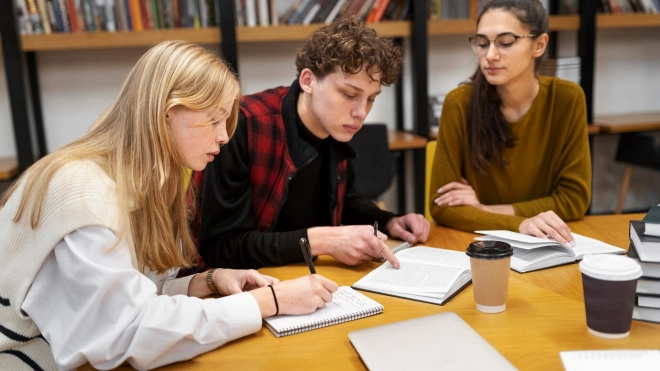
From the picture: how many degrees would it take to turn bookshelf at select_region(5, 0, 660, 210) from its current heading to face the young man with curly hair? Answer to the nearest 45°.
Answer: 0° — it already faces them

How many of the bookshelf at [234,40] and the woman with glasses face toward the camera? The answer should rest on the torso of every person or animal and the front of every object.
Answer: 2

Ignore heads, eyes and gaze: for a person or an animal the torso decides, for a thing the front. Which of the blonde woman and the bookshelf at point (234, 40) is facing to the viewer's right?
the blonde woman

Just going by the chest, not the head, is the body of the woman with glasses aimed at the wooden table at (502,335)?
yes

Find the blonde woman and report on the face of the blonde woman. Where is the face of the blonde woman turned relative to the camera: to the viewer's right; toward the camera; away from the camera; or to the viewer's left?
to the viewer's right

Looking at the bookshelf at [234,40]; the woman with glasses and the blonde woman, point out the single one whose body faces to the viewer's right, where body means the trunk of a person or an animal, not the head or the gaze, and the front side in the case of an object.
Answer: the blonde woman

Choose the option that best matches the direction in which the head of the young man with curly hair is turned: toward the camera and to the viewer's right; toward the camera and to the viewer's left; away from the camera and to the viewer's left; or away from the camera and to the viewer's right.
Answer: toward the camera and to the viewer's right

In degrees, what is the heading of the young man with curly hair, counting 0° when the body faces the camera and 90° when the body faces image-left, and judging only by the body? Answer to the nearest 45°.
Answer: approximately 315°

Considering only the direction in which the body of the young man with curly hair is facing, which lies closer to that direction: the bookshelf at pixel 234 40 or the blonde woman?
the blonde woman

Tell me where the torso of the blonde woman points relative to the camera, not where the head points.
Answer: to the viewer's right
